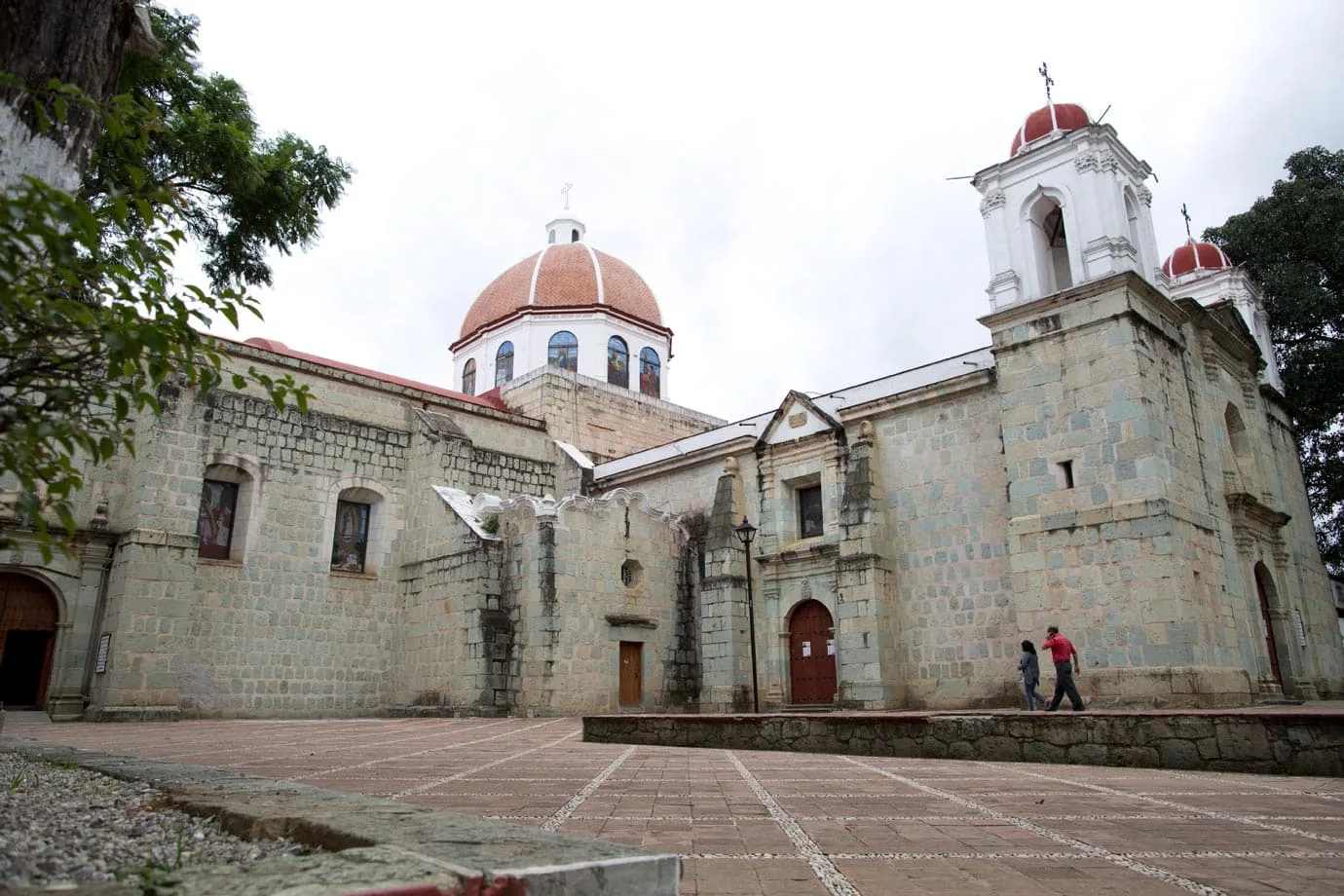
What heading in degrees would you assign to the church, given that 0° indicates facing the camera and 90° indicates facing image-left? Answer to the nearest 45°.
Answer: approximately 315°

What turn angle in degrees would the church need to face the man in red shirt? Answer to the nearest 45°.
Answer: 0° — it already faces them
